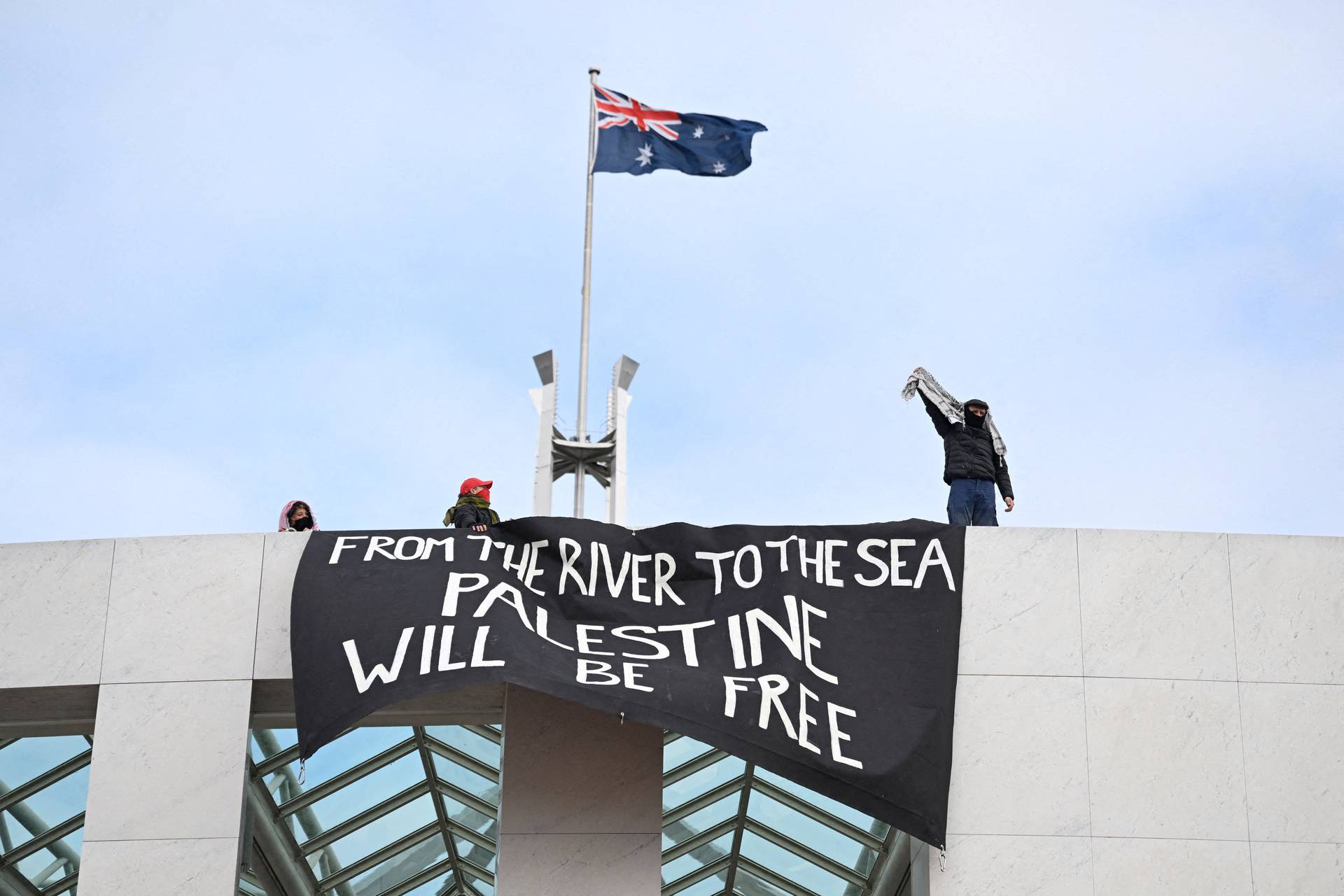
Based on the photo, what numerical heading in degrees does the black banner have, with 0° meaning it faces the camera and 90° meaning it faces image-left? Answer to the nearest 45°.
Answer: approximately 0°

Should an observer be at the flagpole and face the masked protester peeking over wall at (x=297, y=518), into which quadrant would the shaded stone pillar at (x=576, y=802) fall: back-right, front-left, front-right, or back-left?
front-left

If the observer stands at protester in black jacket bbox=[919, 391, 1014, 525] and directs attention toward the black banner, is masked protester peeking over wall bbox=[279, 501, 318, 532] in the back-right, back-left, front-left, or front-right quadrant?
front-right

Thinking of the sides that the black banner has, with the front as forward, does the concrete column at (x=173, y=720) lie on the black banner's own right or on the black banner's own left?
on the black banner's own right

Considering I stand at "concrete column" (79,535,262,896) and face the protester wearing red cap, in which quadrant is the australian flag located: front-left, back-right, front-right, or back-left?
front-left

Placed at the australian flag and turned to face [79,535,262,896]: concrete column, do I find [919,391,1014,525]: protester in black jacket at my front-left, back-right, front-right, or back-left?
front-left

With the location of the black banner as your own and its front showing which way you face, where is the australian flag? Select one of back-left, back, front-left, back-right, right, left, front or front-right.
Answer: back

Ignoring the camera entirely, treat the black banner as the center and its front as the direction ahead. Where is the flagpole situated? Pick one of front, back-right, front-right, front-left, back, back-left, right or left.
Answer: back

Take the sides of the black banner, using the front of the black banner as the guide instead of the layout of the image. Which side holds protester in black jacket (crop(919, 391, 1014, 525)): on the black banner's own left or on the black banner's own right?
on the black banner's own left

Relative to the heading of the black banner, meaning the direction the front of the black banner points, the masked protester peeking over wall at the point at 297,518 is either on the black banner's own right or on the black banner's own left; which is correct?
on the black banner's own right
